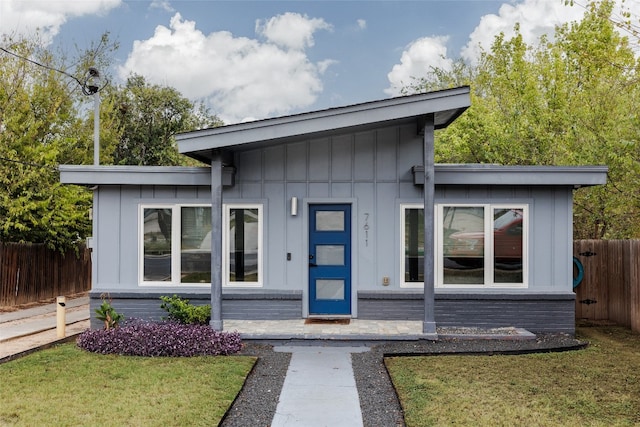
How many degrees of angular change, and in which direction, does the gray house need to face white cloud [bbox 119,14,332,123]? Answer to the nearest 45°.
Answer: approximately 180°

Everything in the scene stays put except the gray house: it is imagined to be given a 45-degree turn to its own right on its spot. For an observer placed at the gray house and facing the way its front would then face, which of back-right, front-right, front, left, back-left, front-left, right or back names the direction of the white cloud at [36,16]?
right

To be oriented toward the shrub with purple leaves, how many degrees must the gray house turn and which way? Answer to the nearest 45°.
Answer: approximately 45° to its right

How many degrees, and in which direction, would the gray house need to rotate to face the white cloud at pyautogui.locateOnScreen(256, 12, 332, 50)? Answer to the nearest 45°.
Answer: approximately 180°

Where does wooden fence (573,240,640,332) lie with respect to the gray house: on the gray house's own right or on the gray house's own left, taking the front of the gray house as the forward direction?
on the gray house's own left

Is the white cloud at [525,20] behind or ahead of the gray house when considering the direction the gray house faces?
behind

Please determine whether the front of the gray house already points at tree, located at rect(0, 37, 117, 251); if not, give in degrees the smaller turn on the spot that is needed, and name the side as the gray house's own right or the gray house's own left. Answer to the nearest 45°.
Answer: approximately 135° to the gray house's own right

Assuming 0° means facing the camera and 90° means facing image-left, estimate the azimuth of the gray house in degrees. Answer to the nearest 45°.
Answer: approximately 0°

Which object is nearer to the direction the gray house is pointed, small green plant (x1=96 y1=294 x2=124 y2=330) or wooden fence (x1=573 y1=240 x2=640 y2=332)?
the small green plant

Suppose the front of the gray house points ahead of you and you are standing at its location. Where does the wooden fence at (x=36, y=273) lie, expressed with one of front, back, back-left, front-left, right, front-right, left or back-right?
back-right
